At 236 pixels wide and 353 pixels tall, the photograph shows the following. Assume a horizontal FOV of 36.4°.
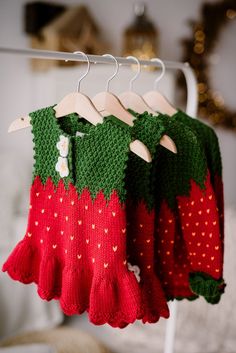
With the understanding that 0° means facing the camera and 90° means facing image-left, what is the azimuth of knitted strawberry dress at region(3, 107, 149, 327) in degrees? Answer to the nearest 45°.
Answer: approximately 45°

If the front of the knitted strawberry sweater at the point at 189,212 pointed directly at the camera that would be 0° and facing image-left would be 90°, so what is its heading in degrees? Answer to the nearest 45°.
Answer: approximately 45°
